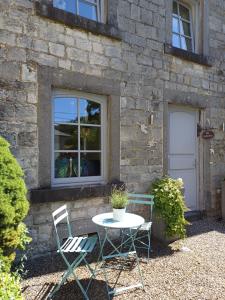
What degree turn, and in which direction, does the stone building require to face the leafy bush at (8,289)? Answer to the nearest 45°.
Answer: approximately 45° to its right

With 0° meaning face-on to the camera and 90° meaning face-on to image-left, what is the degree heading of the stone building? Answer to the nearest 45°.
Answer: approximately 315°

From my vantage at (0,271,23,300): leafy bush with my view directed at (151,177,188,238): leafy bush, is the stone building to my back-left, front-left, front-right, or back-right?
front-left

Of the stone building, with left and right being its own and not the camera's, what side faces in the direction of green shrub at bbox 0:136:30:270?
right

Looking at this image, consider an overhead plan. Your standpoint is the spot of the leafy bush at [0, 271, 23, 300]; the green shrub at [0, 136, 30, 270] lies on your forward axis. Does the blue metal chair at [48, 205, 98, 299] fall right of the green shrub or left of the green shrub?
right
